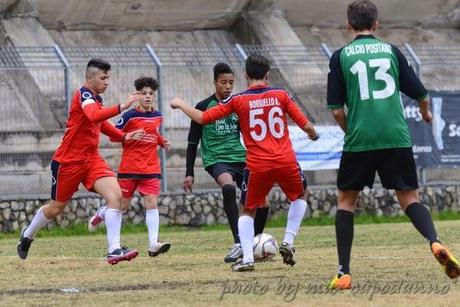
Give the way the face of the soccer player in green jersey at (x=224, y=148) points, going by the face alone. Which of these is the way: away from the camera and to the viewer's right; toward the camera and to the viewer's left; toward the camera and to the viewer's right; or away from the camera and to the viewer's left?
toward the camera and to the viewer's right

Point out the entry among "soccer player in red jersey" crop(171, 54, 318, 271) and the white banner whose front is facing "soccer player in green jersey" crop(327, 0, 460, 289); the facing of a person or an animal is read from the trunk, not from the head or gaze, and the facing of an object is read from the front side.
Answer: the white banner

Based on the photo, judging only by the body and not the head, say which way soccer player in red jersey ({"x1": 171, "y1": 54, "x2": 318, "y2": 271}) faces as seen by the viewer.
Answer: away from the camera

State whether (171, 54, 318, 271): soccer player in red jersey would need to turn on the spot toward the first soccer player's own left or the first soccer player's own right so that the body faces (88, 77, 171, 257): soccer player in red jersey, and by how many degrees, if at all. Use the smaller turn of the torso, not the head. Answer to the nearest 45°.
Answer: approximately 45° to the first soccer player's own left

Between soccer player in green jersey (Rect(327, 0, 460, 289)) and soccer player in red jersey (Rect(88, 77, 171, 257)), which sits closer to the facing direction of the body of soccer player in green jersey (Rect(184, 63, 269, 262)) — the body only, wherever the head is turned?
the soccer player in green jersey

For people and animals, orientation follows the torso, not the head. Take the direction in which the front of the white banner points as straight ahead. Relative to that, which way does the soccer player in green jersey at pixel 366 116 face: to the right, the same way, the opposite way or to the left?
the opposite way

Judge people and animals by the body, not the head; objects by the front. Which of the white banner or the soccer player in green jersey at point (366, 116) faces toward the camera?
the white banner

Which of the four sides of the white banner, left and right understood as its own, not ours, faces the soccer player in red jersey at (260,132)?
front

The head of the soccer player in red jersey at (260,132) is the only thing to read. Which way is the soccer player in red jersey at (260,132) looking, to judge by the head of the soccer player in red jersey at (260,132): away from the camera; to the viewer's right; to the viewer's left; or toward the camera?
away from the camera

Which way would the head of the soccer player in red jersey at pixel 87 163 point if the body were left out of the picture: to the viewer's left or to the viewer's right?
to the viewer's right

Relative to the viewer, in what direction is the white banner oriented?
toward the camera

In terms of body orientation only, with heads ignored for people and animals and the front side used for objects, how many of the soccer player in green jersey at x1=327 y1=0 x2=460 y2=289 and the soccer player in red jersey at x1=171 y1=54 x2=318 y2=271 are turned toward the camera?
0

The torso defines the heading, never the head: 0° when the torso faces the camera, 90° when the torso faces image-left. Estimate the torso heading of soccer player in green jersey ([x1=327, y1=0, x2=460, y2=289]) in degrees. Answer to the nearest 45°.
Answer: approximately 180°

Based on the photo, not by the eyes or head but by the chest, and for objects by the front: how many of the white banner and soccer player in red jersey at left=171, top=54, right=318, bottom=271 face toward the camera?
1

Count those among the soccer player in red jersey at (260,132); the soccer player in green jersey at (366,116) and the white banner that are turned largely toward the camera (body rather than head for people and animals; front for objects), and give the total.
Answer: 1

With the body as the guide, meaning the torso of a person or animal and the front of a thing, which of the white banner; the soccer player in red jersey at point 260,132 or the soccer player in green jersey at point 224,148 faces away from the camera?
the soccer player in red jersey

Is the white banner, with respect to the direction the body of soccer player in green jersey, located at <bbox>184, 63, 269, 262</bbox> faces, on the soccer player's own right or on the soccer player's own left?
on the soccer player's own left

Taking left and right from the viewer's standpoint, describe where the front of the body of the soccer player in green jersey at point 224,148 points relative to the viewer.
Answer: facing the viewer and to the right of the viewer

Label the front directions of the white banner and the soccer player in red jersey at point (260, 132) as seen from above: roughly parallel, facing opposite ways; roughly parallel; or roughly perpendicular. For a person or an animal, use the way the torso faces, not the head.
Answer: roughly parallel, facing opposite ways

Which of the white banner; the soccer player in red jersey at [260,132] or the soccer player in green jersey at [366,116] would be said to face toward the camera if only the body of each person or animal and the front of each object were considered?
the white banner
